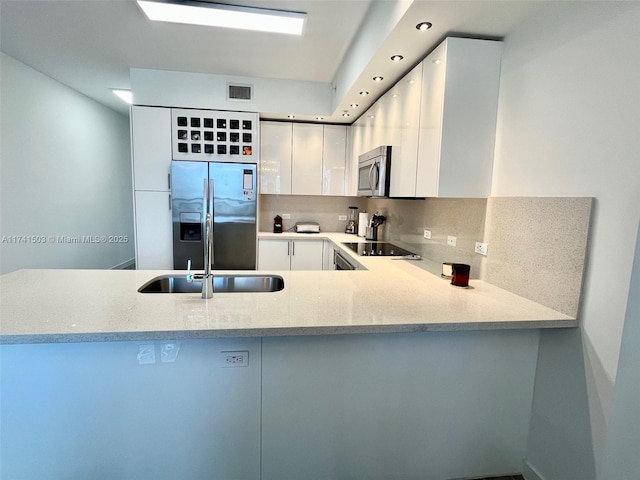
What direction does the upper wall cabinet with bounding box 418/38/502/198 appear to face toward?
to the viewer's left

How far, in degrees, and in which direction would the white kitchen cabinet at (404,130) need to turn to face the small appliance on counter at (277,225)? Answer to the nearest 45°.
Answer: approximately 45° to its right

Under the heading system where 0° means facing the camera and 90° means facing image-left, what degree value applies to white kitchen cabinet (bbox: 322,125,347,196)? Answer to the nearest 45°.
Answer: approximately 0°

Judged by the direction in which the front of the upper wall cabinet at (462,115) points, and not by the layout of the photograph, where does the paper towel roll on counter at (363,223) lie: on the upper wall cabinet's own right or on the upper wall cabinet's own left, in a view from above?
on the upper wall cabinet's own right

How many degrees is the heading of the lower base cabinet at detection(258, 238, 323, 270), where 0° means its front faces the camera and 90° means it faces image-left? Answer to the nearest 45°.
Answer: approximately 0°

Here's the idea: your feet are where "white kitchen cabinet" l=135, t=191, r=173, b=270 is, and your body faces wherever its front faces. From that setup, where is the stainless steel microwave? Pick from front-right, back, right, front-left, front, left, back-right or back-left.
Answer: front-left

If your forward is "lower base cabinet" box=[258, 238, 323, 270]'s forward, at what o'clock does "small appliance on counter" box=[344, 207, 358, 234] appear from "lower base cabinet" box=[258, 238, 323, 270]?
The small appliance on counter is roughly at 8 o'clock from the lower base cabinet.
